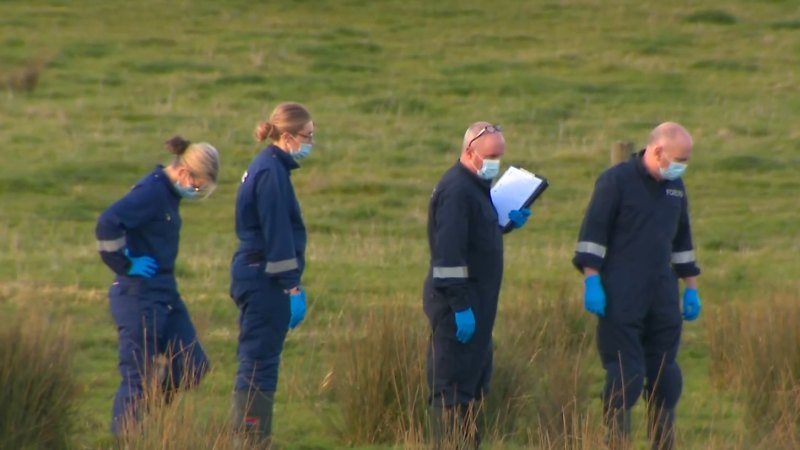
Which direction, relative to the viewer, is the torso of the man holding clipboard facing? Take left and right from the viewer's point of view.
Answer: facing to the right of the viewer

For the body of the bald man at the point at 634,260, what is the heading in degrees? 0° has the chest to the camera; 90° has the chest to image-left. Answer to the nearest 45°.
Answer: approximately 315°

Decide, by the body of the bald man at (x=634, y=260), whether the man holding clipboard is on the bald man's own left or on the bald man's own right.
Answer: on the bald man's own right

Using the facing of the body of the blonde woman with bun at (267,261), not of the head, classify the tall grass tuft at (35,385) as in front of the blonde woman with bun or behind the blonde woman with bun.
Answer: behind

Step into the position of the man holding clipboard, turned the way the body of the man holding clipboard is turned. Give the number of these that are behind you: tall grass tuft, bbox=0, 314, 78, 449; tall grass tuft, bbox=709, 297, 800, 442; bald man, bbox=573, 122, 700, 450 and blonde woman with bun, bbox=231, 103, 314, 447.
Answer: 2

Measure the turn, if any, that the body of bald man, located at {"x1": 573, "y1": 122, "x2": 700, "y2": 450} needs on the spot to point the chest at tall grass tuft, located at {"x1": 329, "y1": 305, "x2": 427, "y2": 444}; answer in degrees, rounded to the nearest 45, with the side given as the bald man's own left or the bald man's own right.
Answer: approximately 135° to the bald man's own right

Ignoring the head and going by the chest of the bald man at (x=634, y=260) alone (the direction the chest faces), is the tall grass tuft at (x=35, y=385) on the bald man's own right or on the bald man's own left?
on the bald man's own right

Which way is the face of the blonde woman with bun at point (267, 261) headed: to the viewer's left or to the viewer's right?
to the viewer's right

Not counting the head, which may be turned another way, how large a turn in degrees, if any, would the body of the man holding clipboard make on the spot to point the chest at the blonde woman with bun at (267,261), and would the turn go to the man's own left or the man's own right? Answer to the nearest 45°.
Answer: approximately 180°

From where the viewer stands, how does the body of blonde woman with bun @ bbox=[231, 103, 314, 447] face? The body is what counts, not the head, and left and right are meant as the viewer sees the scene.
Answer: facing to the right of the viewer
